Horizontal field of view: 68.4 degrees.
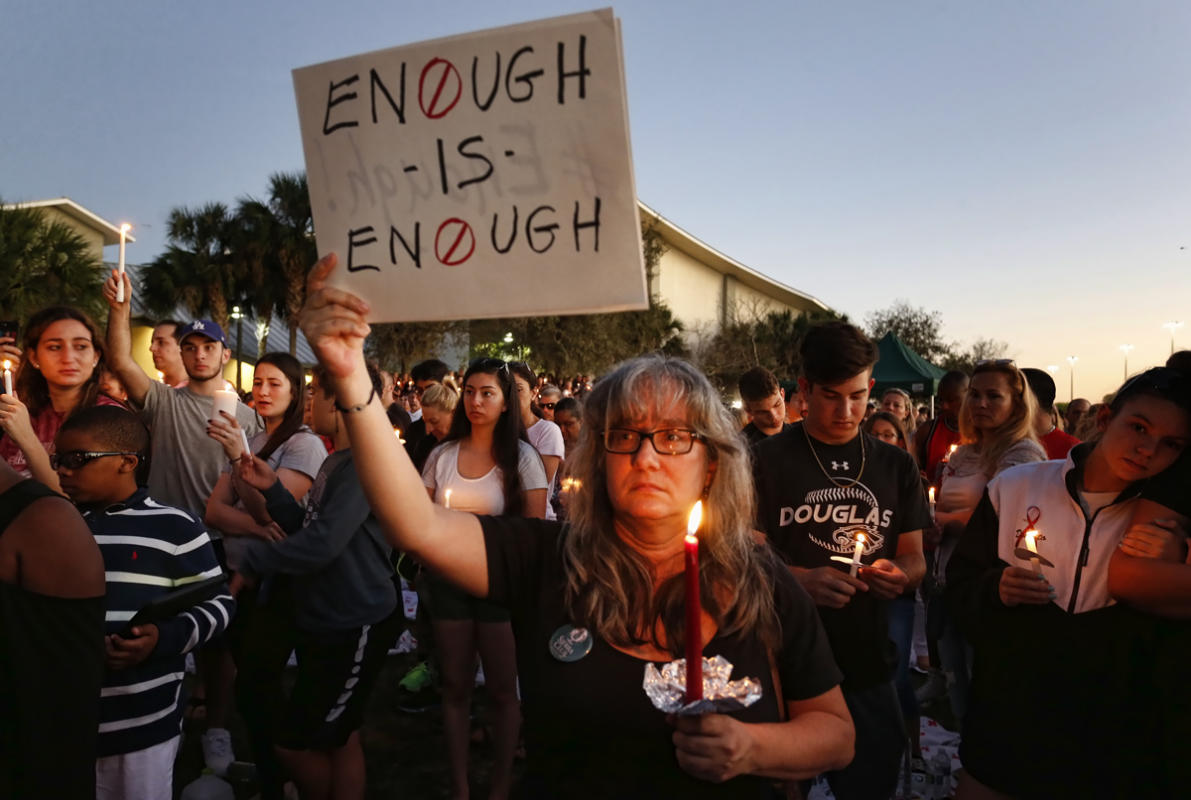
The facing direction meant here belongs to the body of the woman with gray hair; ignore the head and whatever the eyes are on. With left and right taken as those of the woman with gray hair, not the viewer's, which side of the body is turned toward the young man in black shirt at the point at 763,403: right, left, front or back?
back

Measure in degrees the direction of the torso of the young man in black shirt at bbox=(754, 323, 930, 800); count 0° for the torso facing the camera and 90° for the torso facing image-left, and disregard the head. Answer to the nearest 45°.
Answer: approximately 0°

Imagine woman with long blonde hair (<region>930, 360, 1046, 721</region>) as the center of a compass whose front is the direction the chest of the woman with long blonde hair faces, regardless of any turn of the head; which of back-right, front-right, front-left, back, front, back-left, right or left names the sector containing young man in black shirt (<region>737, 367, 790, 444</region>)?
front-right

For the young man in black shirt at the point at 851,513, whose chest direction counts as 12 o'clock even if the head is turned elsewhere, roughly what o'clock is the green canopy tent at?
The green canopy tent is roughly at 6 o'clock from the young man in black shirt.

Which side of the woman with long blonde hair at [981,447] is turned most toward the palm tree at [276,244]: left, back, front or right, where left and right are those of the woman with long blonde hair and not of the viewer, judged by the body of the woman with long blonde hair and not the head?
right

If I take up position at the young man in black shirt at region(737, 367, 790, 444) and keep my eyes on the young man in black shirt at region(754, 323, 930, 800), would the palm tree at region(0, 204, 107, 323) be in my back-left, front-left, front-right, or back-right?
back-right

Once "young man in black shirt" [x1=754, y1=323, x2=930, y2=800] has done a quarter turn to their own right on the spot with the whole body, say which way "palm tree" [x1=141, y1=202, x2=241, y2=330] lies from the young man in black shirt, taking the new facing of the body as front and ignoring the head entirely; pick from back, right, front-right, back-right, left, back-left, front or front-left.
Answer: front-right

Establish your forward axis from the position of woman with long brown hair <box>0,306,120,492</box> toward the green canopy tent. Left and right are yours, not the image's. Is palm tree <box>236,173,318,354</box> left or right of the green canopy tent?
left

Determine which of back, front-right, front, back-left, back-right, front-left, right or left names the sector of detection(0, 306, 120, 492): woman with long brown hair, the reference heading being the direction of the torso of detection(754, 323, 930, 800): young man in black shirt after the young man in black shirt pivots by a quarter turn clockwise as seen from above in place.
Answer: front

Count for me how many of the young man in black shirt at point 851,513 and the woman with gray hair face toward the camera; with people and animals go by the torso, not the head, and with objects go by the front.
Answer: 2

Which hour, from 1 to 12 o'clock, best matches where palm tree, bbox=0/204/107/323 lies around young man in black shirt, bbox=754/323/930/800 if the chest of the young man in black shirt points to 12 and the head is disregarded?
The palm tree is roughly at 4 o'clock from the young man in black shirt.

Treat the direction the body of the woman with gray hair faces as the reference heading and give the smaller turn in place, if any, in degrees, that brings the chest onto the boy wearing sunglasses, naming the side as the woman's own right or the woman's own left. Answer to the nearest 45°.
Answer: approximately 135° to the woman's own right
